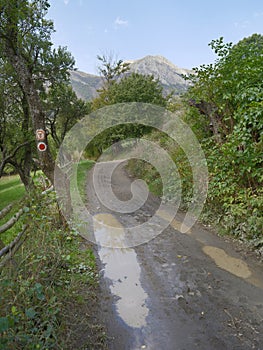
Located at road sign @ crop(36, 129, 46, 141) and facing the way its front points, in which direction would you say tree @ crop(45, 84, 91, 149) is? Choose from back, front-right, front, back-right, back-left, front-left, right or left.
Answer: back

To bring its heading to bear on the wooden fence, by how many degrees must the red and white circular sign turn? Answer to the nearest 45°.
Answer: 0° — it already faces it

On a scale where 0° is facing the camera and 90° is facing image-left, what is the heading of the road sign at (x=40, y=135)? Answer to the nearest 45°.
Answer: approximately 0°

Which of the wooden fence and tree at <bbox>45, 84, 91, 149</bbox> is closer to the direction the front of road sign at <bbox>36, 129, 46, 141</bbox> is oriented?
the wooden fence

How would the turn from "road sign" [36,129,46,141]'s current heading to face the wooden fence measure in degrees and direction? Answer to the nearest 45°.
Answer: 0° — it already faces it

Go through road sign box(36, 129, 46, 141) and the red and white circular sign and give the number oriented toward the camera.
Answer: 2
